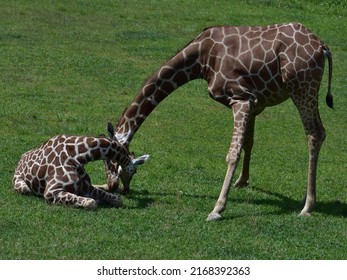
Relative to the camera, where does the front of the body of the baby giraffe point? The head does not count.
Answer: to the viewer's right
